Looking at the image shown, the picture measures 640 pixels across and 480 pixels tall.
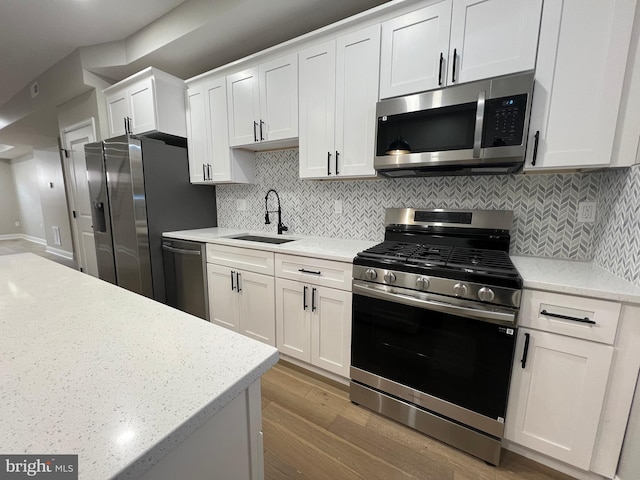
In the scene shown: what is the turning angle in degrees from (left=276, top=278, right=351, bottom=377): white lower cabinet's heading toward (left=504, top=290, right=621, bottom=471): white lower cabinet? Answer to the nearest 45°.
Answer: approximately 90° to its left

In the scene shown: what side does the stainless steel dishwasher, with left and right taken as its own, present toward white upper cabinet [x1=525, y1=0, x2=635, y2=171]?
left

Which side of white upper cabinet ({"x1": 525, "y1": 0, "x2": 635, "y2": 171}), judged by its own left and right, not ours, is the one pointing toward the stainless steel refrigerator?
right

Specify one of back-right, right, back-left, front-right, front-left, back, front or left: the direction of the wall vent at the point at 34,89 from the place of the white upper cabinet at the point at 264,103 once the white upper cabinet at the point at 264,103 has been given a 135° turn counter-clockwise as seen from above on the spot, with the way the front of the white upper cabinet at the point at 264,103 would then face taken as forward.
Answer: back-left

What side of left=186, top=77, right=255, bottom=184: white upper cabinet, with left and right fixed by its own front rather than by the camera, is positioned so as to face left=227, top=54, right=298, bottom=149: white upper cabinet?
left

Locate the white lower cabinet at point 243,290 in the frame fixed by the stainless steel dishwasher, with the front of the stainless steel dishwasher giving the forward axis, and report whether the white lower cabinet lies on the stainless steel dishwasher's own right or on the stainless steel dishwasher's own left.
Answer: on the stainless steel dishwasher's own left

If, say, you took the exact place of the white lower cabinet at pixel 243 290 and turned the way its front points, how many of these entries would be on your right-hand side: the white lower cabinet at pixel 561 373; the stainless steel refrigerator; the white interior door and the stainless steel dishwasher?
3

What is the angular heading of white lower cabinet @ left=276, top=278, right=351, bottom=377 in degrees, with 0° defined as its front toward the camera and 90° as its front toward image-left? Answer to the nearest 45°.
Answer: approximately 45°

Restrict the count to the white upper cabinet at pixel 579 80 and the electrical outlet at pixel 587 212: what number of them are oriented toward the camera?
2
